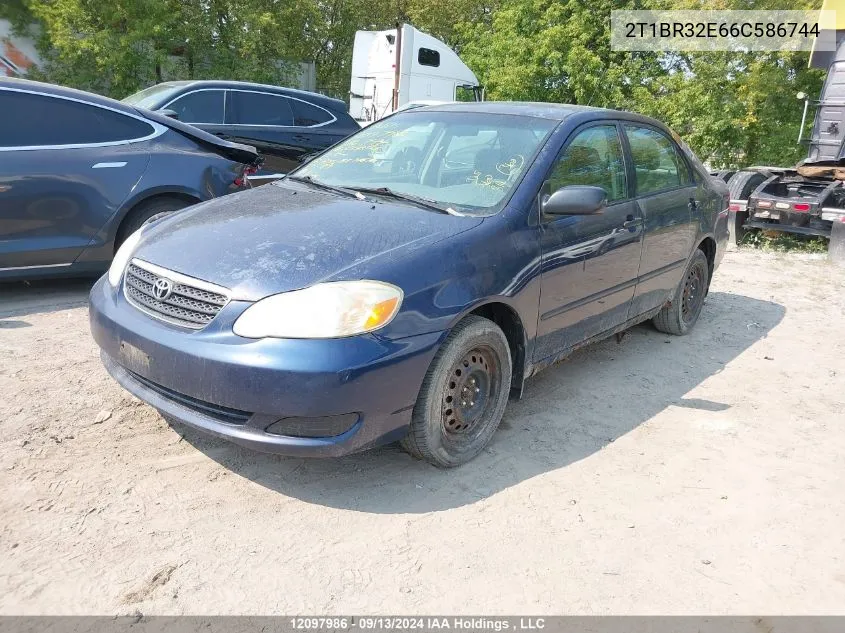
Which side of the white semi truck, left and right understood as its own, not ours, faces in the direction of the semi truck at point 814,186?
right

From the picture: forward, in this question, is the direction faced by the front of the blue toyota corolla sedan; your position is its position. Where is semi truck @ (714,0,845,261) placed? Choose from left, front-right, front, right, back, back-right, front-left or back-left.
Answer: back

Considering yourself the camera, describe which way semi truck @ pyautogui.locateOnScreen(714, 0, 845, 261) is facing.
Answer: facing away from the viewer and to the right of the viewer

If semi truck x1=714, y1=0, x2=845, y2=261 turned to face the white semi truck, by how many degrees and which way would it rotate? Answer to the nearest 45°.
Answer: approximately 90° to its left

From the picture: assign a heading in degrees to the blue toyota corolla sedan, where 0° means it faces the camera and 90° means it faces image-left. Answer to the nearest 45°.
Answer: approximately 45°

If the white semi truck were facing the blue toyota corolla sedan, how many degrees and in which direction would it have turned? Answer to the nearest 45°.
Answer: approximately 135° to its right

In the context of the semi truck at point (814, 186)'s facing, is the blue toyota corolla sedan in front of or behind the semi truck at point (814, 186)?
behind

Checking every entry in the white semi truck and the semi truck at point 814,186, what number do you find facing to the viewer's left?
0
